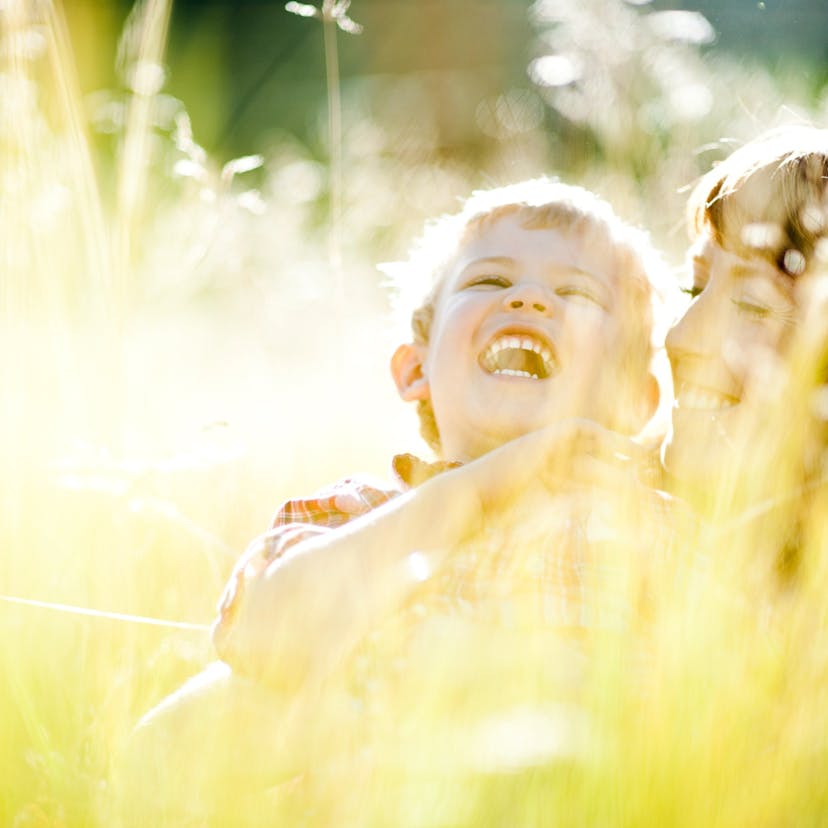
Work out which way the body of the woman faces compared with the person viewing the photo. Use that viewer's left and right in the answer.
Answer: facing the viewer and to the left of the viewer

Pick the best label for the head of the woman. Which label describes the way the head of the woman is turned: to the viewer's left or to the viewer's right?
to the viewer's left
